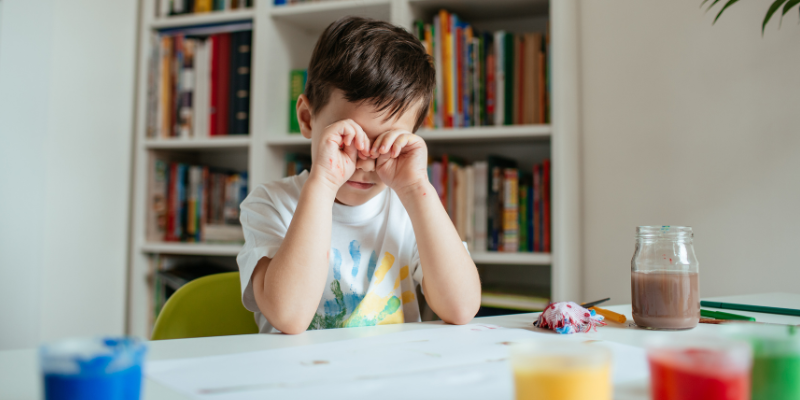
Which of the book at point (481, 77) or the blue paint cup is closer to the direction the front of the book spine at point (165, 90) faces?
the blue paint cup

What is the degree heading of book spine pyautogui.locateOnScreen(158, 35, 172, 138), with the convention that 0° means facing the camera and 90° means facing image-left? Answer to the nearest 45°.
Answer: approximately 0°

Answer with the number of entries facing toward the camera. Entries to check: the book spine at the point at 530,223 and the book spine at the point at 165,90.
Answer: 2

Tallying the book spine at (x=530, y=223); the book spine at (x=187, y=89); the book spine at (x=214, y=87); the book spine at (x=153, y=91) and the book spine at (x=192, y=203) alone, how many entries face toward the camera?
5

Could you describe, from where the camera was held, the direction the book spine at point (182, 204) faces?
facing the viewer

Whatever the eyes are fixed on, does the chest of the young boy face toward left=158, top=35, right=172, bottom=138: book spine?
no

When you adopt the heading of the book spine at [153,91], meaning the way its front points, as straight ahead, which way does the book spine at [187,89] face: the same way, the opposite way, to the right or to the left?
the same way

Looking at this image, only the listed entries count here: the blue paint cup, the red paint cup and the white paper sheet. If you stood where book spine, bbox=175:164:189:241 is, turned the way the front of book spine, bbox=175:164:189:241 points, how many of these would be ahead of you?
3

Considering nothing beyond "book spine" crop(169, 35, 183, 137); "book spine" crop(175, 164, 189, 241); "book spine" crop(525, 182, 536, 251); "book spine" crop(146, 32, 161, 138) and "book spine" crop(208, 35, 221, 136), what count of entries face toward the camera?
5

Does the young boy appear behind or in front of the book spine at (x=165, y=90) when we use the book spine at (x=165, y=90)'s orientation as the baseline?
in front

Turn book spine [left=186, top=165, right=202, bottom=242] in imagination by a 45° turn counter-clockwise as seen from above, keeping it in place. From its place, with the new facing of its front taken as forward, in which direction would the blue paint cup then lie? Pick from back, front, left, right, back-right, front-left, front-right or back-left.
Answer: front-right

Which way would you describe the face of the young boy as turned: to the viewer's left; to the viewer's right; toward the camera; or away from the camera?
toward the camera

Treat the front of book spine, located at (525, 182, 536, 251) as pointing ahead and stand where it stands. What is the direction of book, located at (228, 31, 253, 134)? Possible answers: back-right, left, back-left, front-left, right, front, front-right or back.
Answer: right

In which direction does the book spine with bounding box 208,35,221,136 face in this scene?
toward the camera

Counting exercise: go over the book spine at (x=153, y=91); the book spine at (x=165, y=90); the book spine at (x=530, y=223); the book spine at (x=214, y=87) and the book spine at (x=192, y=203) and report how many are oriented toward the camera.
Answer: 5

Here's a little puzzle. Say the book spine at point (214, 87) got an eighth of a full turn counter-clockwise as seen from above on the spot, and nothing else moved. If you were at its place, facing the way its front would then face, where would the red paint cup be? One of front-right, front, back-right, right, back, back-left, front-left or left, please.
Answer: front-right

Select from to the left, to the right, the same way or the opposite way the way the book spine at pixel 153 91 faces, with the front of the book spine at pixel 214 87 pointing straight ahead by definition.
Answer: the same way

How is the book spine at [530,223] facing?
toward the camera
